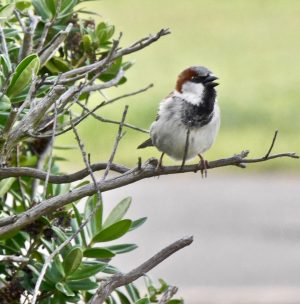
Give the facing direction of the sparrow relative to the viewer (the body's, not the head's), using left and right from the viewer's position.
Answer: facing the viewer and to the right of the viewer

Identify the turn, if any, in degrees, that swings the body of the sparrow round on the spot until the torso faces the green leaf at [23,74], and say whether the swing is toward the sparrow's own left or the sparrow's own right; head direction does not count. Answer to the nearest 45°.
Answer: approximately 90° to the sparrow's own right

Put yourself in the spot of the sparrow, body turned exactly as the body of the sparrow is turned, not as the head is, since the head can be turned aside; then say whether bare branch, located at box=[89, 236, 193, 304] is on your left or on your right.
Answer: on your right

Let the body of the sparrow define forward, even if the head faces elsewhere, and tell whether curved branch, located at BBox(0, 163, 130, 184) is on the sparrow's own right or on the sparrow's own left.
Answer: on the sparrow's own right
